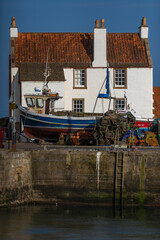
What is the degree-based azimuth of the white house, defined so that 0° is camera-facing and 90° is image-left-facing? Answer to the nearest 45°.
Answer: approximately 0°

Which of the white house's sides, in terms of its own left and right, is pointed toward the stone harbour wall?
front

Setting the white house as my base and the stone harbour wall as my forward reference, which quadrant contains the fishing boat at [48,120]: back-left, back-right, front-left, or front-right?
front-right

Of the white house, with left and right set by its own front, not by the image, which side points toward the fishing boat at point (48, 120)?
front
